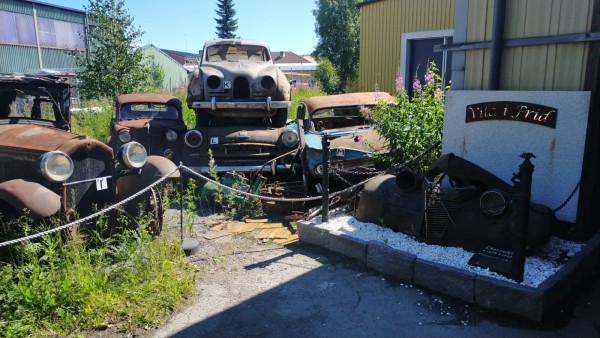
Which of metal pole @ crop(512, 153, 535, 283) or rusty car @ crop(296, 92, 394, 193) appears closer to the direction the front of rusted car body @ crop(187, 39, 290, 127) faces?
the metal pole

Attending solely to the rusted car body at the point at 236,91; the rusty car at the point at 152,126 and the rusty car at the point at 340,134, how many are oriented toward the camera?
3

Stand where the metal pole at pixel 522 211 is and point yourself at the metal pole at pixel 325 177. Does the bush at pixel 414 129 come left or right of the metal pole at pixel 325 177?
right

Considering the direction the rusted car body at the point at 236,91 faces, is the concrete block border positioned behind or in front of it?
in front

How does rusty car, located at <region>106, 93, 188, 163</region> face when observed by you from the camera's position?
facing the viewer

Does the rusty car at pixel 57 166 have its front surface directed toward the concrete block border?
yes

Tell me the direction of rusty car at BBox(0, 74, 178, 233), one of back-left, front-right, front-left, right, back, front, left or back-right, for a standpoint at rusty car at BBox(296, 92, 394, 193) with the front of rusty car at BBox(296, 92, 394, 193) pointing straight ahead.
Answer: front-right

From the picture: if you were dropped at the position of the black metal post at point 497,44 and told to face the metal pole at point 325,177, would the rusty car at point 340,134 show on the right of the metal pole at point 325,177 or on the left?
right

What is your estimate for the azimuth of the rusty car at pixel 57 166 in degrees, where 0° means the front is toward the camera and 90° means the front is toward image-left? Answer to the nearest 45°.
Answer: approximately 315°

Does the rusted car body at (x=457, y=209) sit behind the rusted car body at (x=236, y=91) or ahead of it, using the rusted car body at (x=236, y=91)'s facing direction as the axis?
ahead

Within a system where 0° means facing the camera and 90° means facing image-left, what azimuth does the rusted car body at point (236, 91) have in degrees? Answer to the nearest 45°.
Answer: approximately 0°
